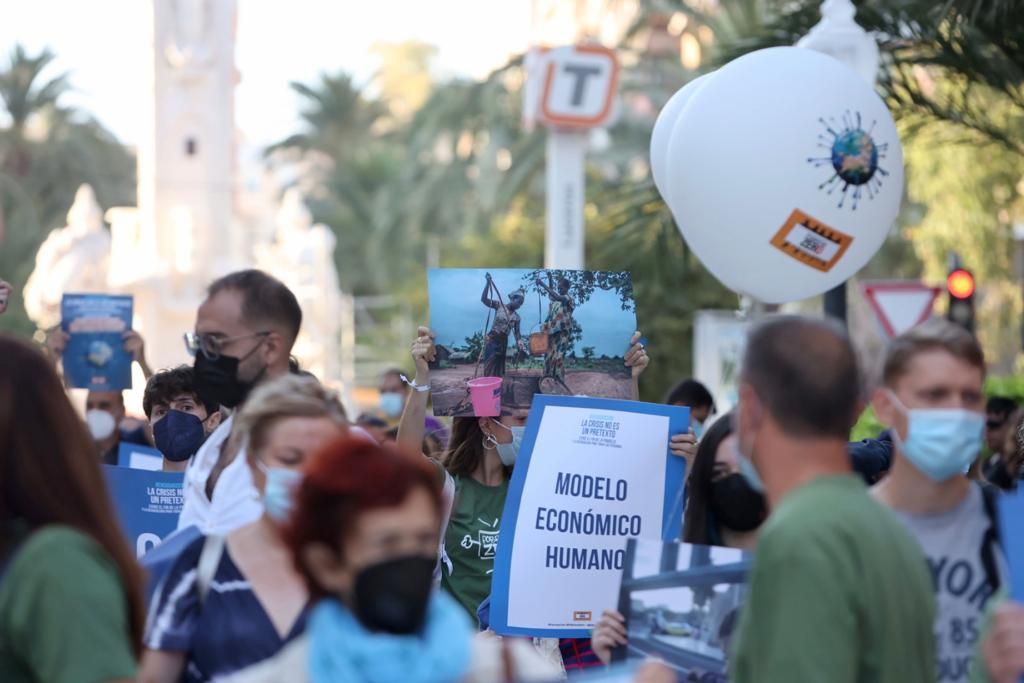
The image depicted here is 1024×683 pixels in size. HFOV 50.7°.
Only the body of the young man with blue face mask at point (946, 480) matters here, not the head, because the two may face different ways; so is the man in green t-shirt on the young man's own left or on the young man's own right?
on the young man's own right

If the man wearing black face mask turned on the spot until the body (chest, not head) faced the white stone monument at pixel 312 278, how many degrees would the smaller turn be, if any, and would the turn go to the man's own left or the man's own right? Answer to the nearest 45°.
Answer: approximately 135° to the man's own right

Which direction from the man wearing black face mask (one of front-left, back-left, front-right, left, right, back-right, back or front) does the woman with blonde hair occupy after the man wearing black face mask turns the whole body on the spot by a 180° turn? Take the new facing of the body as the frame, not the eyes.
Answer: back-right

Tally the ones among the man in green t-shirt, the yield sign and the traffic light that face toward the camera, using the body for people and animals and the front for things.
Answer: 2

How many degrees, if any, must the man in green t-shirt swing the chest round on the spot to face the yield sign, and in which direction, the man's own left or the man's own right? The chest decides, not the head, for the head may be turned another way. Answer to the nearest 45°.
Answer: approximately 45° to the man's own right

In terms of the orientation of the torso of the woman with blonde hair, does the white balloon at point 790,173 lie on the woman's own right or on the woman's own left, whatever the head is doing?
on the woman's own left

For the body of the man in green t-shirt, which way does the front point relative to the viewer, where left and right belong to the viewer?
facing away from the viewer and to the left of the viewer

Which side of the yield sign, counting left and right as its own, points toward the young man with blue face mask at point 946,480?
front

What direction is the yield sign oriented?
toward the camera

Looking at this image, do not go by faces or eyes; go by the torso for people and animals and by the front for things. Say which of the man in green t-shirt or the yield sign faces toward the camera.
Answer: the yield sign

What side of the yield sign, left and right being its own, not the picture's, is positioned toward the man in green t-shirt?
front

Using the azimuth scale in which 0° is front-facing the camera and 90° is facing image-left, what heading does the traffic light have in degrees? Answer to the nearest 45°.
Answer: approximately 0°

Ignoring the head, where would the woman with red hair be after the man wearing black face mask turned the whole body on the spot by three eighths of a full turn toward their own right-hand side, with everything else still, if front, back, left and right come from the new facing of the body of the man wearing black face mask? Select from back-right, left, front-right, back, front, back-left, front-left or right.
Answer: back

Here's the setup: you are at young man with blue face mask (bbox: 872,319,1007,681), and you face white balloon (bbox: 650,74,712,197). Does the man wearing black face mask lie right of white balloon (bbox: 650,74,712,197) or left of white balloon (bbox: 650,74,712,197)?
left

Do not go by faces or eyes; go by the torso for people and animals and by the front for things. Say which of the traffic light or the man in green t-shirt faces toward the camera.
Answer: the traffic light

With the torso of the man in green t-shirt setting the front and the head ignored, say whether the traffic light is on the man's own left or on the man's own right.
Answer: on the man's own right

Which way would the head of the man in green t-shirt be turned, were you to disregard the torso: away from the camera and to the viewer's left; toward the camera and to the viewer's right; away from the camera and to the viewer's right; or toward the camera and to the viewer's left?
away from the camera and to the viewer's left
